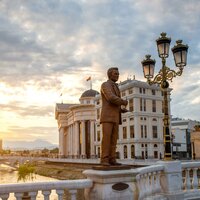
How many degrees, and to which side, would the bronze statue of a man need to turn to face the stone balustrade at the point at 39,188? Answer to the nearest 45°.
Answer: approximately 135° to its right

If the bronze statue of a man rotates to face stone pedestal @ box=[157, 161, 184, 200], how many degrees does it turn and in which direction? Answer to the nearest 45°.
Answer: approximately 45° to its left

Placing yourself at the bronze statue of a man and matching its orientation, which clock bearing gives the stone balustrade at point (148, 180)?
The stone balustrade is roughly at 10 o'clock from the bronze statue of a man.
